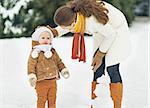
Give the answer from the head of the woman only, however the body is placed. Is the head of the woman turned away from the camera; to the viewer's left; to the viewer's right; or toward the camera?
to the viewer's left

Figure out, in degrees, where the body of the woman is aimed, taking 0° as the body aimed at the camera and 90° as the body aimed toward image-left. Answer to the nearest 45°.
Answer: approximately 90°
